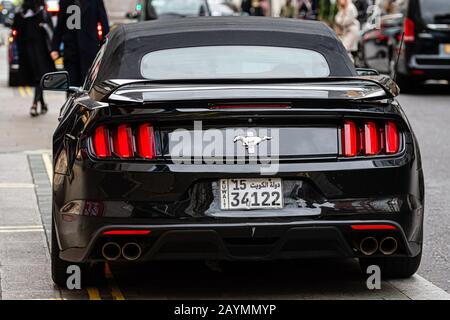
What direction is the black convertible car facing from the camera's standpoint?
away from the camera

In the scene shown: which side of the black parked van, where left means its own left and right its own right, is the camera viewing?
back

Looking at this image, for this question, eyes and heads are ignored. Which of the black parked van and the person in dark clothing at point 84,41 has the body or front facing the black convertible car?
the person in dark clothing

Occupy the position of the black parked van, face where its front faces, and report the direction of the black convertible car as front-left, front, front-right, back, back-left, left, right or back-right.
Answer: back

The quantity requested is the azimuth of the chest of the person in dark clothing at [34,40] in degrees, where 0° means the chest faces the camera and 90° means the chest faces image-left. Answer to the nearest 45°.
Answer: approximately 0°

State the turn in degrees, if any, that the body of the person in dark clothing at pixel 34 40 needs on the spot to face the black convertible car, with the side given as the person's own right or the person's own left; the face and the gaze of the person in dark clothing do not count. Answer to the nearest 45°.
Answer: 0° — they already face it

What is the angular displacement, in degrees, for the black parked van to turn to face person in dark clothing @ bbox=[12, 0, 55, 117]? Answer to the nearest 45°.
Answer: approximately 135° to its left

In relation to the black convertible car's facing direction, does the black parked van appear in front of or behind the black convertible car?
in front
